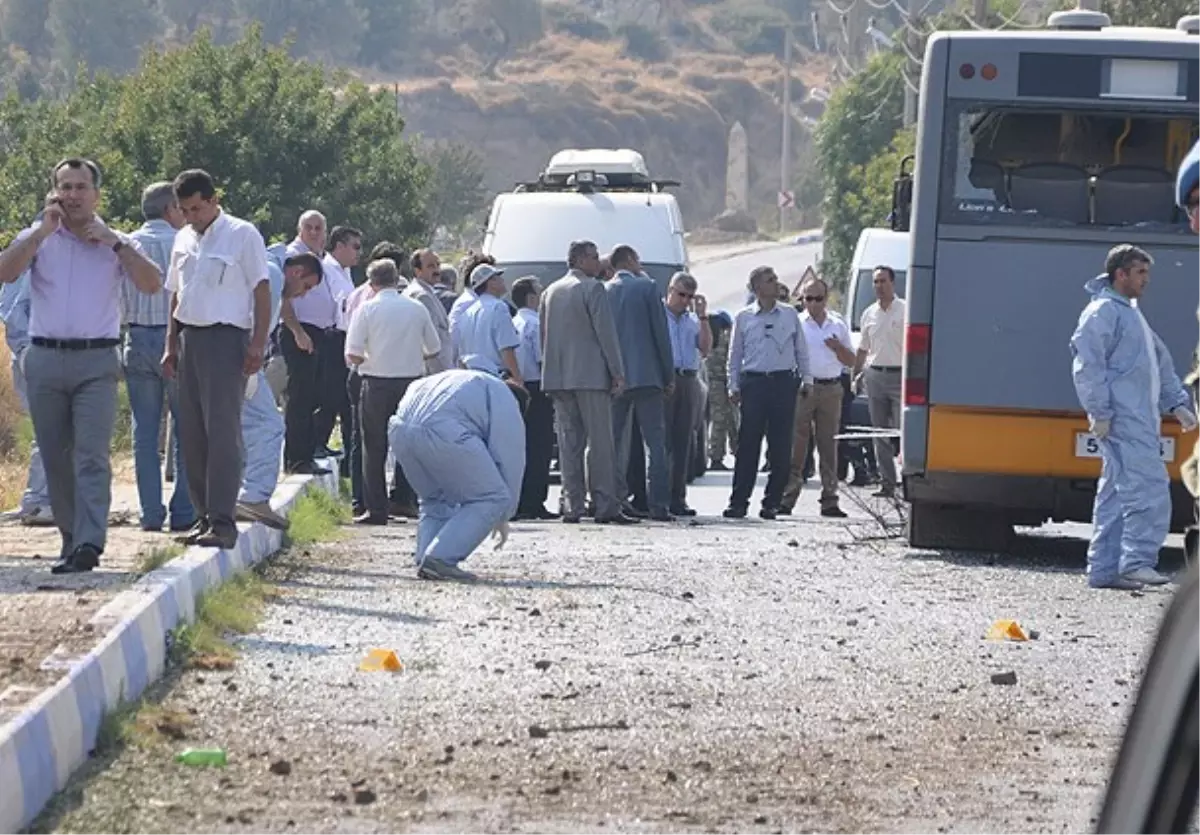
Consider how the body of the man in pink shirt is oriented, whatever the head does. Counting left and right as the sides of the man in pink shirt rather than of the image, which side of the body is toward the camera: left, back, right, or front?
front

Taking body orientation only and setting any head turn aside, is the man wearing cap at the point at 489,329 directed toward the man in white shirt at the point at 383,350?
no

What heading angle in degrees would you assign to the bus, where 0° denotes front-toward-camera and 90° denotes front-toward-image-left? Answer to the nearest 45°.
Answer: approximately 180°

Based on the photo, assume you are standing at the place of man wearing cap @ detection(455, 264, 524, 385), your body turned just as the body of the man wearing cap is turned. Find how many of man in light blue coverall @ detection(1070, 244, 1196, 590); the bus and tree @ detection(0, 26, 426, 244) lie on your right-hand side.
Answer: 2

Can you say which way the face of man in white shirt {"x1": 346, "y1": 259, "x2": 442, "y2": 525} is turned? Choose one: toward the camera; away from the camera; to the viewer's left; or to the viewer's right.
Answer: away from the camera

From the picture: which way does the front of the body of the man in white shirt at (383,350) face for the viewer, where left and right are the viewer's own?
facing away from the viewer

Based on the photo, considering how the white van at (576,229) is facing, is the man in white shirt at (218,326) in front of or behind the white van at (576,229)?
in front

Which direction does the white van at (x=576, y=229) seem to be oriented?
toward the camera

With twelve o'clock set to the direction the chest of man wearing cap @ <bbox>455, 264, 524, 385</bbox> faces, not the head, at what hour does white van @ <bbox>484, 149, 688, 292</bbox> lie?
The white van is roughly at 11 o'clock from the man wearing cap.

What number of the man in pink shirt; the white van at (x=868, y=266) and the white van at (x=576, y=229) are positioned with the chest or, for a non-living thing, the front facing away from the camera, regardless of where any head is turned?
0

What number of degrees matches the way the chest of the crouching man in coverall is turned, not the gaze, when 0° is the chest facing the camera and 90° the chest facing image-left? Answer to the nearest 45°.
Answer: approximately 225°

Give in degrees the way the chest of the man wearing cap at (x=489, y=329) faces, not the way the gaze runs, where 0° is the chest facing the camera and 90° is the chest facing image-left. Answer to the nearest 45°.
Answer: approximately 225°

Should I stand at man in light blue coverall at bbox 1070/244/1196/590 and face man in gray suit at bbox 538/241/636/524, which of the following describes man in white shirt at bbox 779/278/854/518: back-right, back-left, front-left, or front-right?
front-right

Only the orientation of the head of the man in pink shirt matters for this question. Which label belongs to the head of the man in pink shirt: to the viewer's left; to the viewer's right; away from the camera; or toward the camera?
toward the camera
